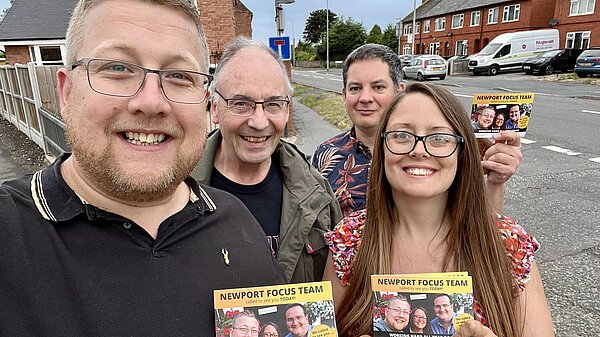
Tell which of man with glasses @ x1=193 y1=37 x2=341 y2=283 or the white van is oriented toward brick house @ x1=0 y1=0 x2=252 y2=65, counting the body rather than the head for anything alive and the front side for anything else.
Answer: the white van

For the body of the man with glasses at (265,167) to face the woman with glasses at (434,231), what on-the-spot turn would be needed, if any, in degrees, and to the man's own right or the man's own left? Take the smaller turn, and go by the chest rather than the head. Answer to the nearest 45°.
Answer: approximately 45° to the man's own left

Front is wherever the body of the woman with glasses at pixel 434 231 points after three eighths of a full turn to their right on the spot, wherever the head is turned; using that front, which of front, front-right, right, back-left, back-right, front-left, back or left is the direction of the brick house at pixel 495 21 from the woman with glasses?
front-right

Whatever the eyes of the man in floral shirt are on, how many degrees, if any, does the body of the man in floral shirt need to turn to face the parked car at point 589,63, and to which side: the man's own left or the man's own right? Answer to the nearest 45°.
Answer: approximately 180°

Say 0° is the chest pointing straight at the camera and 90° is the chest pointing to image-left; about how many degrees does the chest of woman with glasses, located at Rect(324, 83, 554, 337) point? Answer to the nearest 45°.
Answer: approximately 0°

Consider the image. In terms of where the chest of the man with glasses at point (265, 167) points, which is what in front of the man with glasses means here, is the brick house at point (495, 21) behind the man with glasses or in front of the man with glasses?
behind

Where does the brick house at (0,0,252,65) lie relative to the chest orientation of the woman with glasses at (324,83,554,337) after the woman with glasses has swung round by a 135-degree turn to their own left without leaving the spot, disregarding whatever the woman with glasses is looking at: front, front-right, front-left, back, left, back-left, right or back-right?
left

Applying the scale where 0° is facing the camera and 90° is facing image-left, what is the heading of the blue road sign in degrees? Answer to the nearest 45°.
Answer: approximately 0°

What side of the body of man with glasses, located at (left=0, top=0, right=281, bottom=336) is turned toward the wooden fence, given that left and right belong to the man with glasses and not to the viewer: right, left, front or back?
back

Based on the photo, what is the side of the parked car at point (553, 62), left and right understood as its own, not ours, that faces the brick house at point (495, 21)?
right
